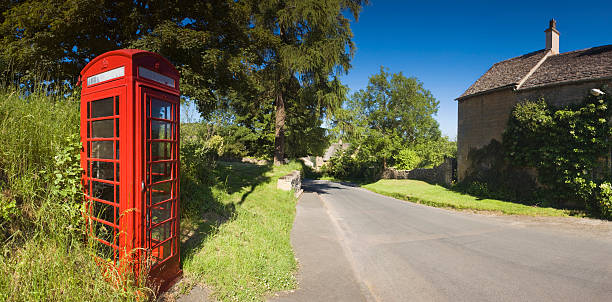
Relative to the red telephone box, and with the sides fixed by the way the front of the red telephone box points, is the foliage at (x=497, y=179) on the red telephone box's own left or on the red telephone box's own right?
on the red telephone box's own left

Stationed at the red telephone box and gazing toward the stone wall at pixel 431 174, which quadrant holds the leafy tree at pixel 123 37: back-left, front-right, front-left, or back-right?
front-left

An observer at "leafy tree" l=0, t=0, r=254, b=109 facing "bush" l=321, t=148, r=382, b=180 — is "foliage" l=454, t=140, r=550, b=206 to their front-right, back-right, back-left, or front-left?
front-right

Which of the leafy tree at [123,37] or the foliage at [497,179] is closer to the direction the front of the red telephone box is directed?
the foliage

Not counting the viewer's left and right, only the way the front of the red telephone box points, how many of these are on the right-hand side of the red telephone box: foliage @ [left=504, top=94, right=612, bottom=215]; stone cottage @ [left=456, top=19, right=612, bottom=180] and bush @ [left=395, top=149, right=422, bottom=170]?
0

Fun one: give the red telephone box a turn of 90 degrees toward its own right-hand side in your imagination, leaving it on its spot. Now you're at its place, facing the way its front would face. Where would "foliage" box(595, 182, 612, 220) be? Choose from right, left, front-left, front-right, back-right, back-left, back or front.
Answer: back-left

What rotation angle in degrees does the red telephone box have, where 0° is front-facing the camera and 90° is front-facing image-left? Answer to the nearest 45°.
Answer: approximately 315°

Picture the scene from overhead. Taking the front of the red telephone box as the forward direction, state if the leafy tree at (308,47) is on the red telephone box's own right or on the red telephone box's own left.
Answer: on the red telephone box's own left

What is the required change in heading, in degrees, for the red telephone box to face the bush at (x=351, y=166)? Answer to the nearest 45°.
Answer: approximately 90° to its left

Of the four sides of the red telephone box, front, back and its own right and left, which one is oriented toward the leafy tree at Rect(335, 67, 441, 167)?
left

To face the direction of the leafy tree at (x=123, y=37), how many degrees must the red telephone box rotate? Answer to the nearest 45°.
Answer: approximately 135° to its left

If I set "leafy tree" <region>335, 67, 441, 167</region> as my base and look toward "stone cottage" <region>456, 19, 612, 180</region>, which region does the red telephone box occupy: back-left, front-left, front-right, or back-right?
front-right

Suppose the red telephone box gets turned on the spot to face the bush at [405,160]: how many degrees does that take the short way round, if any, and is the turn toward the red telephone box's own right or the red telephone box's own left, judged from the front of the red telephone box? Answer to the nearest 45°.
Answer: approximately 90° to the red telephone box's own left
